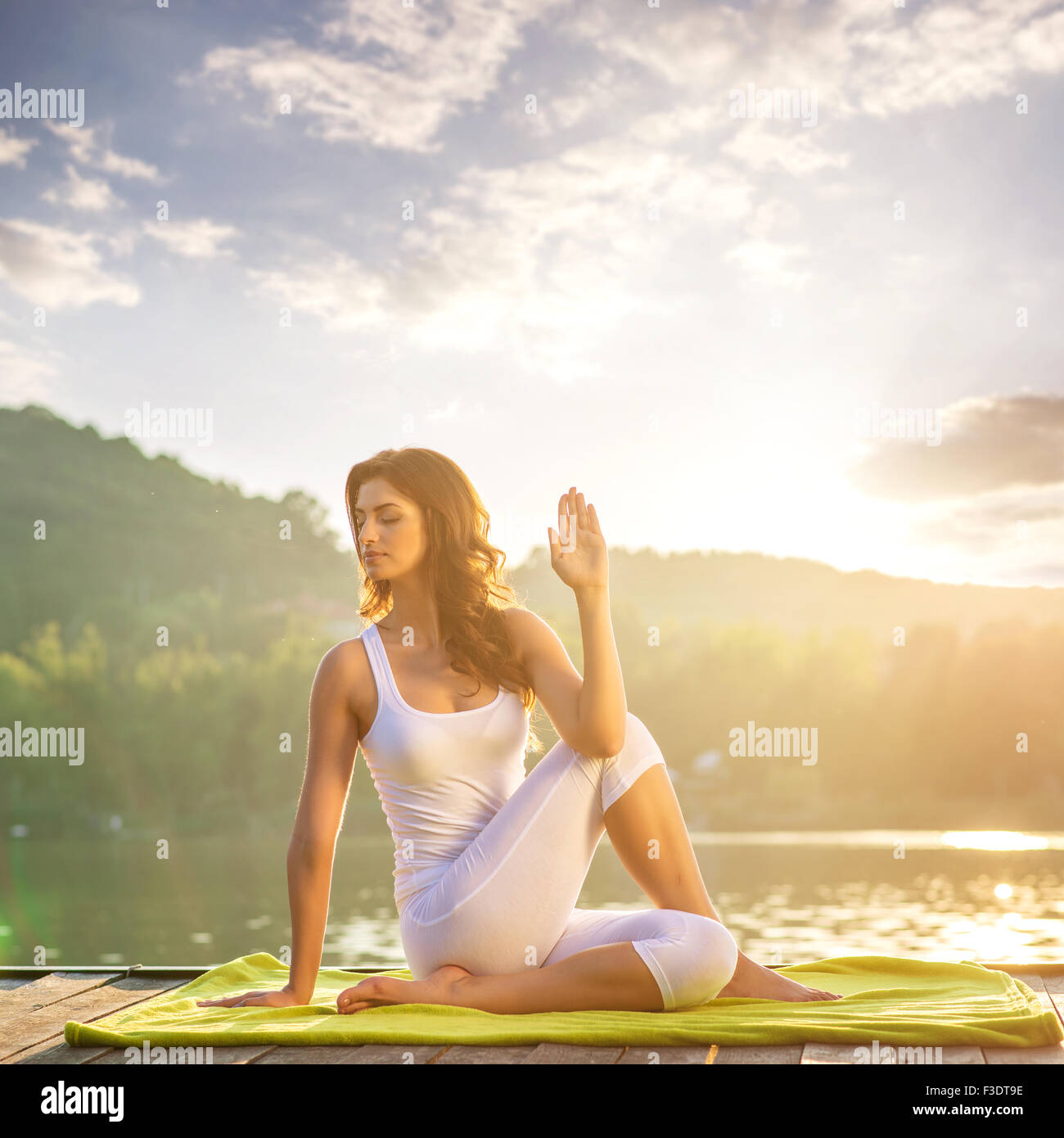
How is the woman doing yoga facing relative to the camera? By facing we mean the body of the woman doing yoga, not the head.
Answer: toward the camera

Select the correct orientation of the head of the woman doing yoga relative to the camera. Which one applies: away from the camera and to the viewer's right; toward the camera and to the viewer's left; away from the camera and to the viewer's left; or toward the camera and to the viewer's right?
toward the camera and to the viewer's left
